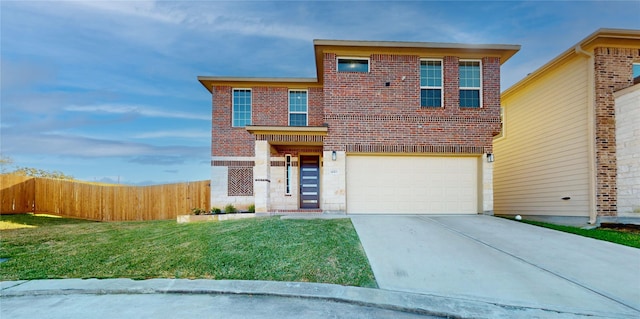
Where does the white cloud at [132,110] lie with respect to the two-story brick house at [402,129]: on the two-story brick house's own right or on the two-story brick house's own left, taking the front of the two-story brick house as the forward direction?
on the two-story brick house's own right

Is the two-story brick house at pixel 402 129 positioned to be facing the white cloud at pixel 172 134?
no

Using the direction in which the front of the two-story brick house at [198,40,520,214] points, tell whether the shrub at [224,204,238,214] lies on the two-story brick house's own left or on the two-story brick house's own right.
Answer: on the two-story brick house's own right

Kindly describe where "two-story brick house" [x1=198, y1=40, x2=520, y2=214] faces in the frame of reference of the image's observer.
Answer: facing the viewer

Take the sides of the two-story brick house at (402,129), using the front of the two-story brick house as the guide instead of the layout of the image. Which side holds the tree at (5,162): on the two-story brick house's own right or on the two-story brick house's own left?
on the two-story brick house's own right

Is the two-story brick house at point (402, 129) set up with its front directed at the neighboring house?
no

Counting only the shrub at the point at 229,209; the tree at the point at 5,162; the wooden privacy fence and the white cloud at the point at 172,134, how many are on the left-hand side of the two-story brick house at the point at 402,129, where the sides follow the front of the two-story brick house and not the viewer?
0
